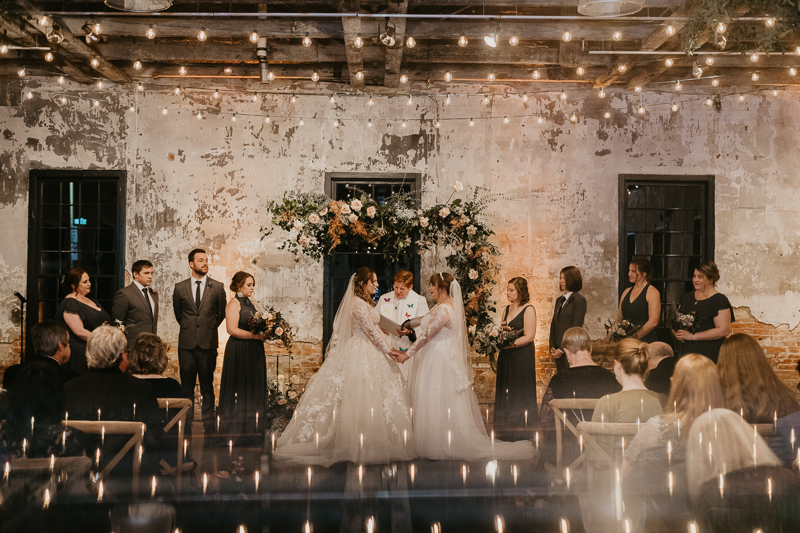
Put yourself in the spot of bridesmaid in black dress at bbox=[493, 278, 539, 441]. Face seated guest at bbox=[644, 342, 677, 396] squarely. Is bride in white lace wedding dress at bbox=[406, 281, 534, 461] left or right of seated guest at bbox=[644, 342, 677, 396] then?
right

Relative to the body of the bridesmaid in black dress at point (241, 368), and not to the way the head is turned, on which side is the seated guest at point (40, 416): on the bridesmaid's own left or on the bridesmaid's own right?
on the bridesmaid's own right

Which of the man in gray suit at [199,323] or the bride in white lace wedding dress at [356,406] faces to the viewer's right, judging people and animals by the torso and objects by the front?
the bride in white lace wedding dress

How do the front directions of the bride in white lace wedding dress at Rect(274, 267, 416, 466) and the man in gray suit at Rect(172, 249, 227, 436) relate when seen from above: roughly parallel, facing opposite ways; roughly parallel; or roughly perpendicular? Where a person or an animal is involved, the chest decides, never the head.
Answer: roughly perpendicular

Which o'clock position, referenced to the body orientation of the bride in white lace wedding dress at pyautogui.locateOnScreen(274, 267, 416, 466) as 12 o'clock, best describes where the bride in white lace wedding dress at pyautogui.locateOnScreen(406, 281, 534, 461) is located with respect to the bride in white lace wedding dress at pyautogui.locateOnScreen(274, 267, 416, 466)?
the bride in white lace wedding dress at pyautogui.locateOnScreen(406, 281, 534, 461) is roughly at 12 o'clock from the bride in white lace wedding dress at pyautogui.locateOnScreen(274, 267, 416, 466).

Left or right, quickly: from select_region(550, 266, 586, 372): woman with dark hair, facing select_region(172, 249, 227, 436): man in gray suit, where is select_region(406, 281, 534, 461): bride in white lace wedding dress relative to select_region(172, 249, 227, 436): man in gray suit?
left

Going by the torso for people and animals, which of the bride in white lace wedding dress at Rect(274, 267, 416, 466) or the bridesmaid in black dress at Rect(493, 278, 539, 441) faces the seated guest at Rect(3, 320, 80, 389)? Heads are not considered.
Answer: the bridesmaid in black dress

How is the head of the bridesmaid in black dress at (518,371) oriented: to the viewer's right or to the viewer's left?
to the viewer's left

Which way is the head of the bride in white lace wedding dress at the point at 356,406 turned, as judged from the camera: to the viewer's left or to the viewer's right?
to the viewer's right

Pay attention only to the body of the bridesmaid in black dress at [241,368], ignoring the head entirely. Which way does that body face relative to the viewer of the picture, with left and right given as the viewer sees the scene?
facing to the right of the viewer

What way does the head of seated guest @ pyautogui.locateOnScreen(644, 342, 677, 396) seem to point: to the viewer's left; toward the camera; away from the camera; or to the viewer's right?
away from the camera

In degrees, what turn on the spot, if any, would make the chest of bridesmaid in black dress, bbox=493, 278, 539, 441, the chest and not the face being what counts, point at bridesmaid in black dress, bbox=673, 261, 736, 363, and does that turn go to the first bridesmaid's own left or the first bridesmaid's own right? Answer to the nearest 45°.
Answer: approximately 135° to the first bridesmaid's own left

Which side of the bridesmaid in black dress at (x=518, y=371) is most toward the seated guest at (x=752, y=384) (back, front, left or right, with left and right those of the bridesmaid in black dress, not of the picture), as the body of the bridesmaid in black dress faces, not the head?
left

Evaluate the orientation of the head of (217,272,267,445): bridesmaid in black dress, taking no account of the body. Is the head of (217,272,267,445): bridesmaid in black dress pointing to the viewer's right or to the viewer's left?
to the viewer's right

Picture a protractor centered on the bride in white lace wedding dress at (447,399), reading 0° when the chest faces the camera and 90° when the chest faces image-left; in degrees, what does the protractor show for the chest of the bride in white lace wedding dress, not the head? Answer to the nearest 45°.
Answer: approximately 90°

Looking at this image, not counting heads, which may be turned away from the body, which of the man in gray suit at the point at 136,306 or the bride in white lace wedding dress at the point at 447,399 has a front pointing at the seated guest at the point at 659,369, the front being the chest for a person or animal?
the man in gray suit
